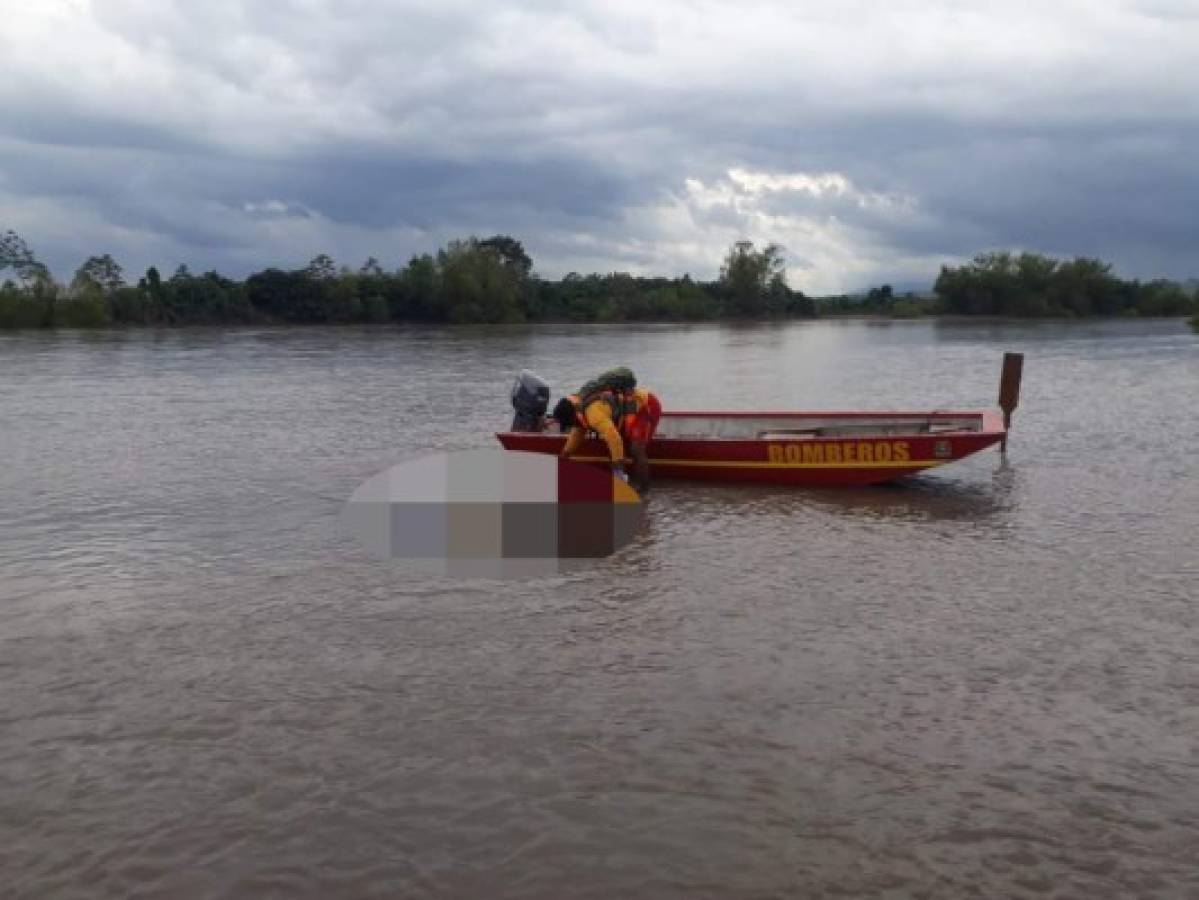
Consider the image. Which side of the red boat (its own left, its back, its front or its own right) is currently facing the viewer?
right
